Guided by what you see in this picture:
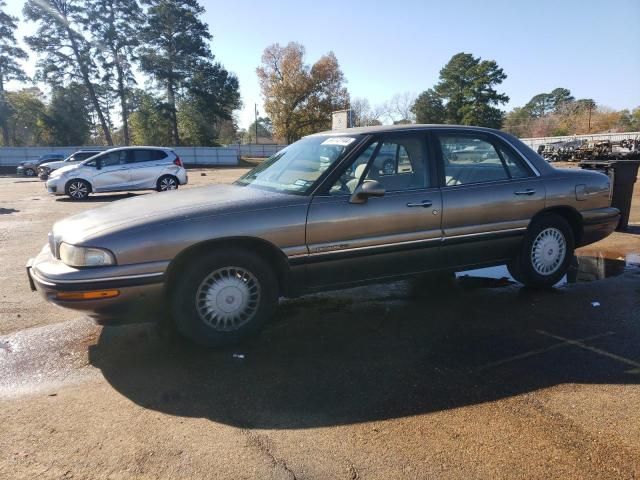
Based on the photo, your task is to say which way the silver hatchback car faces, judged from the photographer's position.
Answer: facing to the left of the viewer

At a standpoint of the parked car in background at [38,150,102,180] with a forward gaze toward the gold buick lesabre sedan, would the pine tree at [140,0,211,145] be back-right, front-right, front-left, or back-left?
back-left

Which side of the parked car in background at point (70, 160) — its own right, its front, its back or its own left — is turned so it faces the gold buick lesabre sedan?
left

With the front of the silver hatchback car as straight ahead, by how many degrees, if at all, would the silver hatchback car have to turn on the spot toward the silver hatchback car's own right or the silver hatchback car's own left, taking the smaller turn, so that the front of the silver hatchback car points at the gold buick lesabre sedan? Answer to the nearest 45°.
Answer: approximately 90° to the silver hatchback car's own left

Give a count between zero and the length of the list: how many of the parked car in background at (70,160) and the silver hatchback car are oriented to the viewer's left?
2

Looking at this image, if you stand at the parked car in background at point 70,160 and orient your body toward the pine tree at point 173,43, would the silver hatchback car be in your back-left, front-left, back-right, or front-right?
back-right

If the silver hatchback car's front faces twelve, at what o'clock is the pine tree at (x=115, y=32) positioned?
The pine tree is roughly at 3 o'clock from the silver hatchback car.

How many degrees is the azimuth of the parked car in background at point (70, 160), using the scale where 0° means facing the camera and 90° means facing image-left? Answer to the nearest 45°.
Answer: approximately 90°

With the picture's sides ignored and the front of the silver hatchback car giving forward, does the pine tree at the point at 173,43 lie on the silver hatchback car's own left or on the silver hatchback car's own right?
on the silver hatchback car's own right

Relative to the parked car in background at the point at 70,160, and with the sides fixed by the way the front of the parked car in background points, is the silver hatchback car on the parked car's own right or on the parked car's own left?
on the parked car's own left

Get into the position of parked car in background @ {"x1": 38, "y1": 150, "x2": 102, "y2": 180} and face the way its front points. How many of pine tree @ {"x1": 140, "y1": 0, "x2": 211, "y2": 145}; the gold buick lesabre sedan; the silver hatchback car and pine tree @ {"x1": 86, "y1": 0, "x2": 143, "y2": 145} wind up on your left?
2
